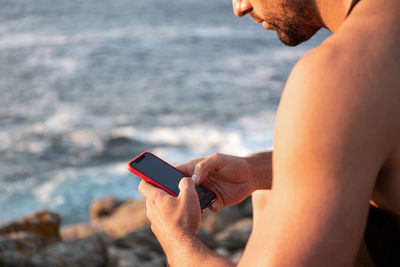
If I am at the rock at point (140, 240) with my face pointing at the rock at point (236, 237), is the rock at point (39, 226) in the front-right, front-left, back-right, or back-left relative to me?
back-left

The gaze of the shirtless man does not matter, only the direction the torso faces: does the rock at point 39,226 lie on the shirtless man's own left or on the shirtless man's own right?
on the shirtless man's own right

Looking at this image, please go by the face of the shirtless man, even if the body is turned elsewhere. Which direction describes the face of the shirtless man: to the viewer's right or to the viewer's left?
to the viewer's left

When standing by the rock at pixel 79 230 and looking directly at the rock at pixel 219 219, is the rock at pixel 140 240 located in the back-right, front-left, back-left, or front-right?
front-right

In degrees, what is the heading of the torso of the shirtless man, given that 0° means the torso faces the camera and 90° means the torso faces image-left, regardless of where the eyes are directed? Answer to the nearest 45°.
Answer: approximately 90°
